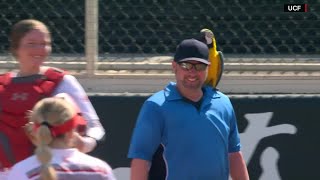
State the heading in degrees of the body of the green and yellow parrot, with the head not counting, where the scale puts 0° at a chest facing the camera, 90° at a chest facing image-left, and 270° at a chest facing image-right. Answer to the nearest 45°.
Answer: approximately 45°

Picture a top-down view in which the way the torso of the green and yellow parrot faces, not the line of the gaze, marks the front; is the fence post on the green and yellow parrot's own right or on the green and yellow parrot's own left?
on the green and yellow parrot's own right

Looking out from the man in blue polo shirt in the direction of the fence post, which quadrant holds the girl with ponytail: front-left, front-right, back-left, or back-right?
back-left

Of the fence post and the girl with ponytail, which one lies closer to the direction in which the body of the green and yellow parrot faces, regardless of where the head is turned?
the girl with ponytail
